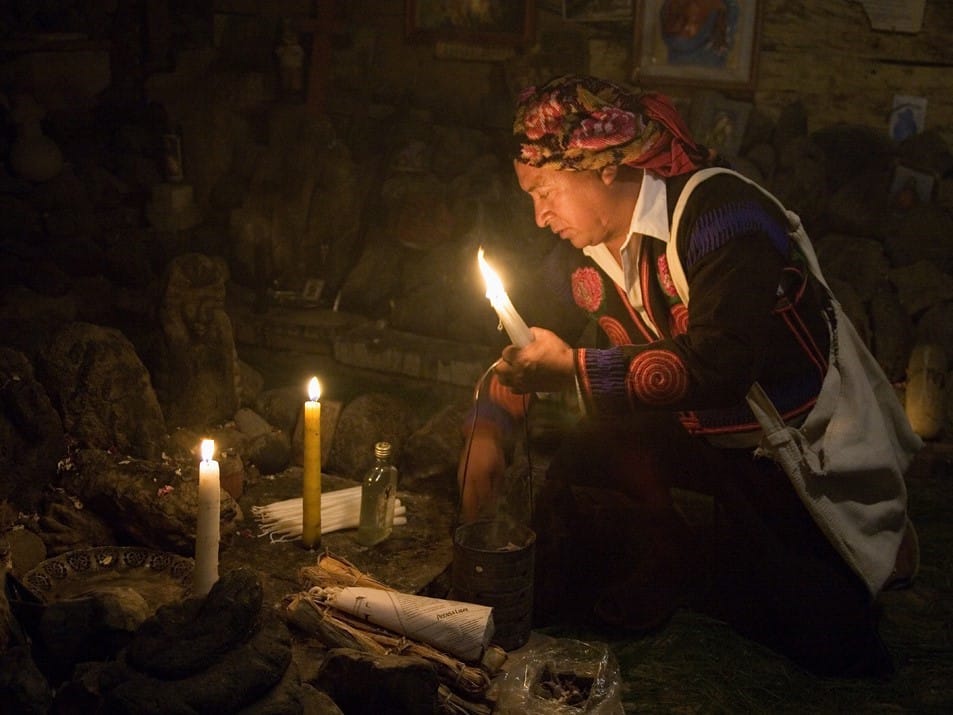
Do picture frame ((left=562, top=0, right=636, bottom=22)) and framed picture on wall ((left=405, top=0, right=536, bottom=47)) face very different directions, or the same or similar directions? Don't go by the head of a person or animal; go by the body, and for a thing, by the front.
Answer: same or similar directions

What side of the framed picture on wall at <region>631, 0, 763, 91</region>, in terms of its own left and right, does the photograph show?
front

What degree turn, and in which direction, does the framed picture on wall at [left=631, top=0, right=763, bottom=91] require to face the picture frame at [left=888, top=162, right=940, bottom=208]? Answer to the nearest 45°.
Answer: approximately 90° to its left

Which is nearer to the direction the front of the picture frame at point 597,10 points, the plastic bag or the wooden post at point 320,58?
the plastic bag

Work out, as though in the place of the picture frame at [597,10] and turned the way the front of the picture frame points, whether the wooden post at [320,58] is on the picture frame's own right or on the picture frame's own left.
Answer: on the picture frame's own right

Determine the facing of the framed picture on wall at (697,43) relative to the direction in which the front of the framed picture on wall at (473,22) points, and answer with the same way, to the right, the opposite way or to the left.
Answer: the same way

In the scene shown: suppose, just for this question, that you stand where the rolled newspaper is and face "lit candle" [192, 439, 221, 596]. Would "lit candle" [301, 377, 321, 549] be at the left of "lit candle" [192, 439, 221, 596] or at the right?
right

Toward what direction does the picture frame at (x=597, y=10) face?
toward the camera

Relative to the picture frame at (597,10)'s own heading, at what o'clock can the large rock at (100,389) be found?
The large rock is roughly at 1 o'clock from the picture frame.

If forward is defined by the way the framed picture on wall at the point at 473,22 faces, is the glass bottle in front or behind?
in front

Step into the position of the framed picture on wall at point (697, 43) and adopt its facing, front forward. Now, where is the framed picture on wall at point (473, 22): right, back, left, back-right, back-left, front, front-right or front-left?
right

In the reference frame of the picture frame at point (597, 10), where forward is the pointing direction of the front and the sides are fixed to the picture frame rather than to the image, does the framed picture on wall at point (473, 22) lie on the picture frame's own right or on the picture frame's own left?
on the picture frame's own right

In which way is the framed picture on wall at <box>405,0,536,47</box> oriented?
toward the camera

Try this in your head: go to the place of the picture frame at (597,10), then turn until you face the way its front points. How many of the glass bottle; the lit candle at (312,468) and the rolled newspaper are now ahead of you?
3

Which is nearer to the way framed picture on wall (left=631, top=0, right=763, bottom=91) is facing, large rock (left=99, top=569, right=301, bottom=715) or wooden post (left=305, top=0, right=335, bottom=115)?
the large rock

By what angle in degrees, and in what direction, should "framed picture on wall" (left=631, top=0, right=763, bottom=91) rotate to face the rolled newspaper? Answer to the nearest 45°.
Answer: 0° — it already faces it

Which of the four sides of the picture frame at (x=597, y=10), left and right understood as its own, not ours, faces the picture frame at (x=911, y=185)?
left

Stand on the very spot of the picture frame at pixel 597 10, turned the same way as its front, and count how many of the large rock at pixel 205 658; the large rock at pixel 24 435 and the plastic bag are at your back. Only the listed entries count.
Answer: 0

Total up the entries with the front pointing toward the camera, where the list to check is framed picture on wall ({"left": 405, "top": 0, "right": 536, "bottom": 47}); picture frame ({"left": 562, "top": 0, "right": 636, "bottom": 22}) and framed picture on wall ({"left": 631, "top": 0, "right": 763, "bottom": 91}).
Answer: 3

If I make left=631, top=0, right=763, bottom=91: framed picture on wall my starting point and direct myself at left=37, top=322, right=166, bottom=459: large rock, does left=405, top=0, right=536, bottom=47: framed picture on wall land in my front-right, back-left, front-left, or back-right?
front-right
